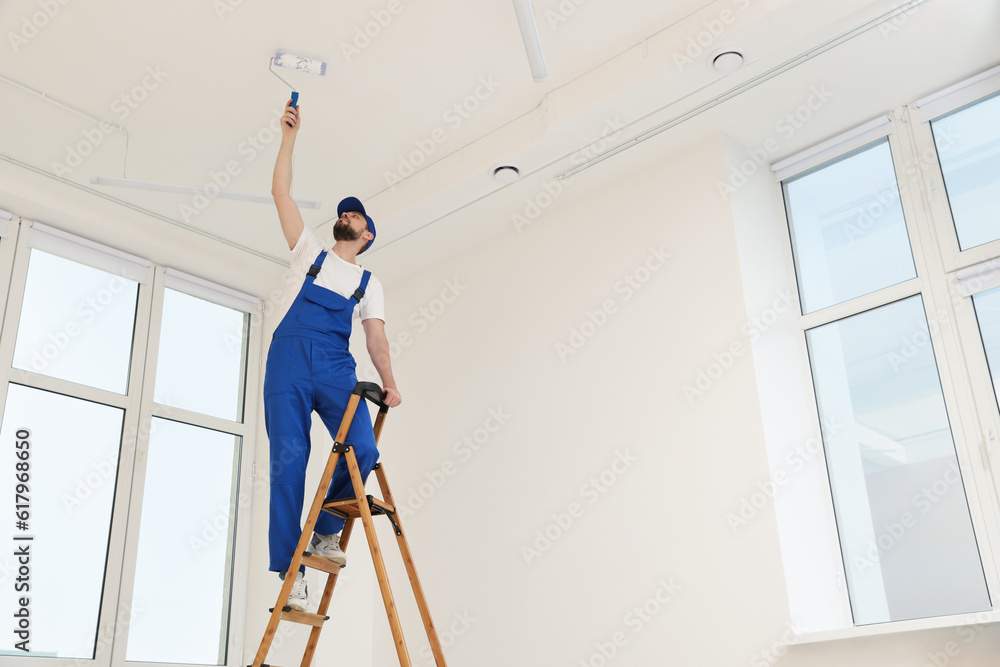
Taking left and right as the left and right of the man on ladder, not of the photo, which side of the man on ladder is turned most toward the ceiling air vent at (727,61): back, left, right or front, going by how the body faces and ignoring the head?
left

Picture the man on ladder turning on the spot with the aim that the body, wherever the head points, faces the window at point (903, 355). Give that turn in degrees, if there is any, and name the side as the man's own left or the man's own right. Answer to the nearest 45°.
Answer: approximately 90° to the man's own left

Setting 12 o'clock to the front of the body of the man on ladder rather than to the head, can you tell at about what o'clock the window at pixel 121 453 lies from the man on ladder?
The window is roughly at 5 o'clock from the man on ladder.

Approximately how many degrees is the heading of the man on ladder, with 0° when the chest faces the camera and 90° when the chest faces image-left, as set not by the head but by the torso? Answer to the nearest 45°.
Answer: approximately 0°
